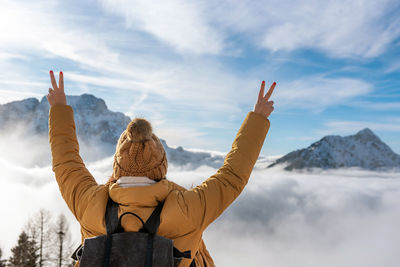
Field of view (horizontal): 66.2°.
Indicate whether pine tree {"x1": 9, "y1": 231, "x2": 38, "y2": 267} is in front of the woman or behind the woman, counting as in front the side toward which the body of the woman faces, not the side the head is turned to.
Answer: in front

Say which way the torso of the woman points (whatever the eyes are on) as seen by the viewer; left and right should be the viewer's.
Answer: facing away from the viewer

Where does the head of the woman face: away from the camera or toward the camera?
away from the camera

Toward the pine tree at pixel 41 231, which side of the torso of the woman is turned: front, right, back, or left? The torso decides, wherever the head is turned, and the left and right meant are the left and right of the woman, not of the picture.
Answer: front

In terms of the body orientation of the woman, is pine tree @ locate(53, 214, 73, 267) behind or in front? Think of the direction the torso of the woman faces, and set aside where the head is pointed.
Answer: in front
